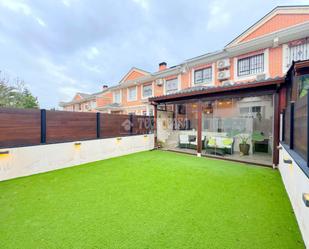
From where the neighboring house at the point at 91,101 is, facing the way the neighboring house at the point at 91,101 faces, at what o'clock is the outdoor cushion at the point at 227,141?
The outdoor cushion is roughly at 10 o'clock from the neighboring house.

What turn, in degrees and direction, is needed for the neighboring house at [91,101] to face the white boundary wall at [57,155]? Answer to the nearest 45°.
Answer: approximately 45° to its left

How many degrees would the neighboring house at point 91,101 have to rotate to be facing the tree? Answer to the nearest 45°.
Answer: approximately 45° to its right

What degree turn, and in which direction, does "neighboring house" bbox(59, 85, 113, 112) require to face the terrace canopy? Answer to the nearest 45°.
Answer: approximately 45° to its left

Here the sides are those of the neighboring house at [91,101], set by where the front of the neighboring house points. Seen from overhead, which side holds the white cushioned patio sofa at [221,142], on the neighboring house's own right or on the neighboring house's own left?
on the neighboring house's own left

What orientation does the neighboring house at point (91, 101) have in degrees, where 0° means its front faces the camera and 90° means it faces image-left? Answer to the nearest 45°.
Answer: approximately 45°
